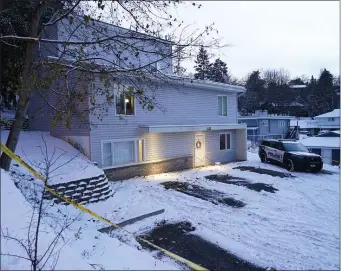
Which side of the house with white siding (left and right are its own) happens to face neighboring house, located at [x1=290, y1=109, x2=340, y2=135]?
left

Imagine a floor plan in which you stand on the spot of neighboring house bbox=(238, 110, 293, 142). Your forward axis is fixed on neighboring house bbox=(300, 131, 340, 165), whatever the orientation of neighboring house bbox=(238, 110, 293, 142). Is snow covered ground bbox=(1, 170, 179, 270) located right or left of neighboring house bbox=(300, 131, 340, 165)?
right

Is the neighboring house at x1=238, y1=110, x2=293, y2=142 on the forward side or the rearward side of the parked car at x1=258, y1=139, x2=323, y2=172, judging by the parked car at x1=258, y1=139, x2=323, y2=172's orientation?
on the rearward side

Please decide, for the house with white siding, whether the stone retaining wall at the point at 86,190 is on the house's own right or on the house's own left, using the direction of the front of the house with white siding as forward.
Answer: on the house's own right

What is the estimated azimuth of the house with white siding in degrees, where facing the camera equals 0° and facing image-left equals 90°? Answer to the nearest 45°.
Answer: approximately 315°

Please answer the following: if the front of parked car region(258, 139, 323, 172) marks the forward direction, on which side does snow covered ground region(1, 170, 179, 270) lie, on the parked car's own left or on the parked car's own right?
on the parked car's own right

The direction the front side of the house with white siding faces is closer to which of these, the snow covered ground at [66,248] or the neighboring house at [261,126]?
the snow covered ground
